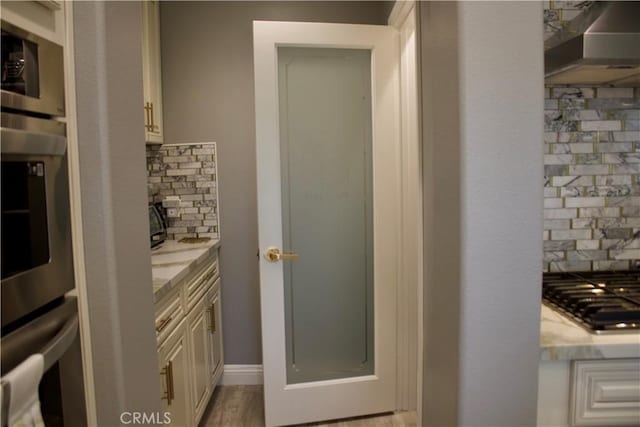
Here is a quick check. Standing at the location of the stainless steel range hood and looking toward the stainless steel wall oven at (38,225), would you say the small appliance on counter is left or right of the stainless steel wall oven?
right

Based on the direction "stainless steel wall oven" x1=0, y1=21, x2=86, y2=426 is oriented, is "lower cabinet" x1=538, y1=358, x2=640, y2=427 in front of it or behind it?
in front

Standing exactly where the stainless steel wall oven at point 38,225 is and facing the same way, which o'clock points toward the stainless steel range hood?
The stainless steel range hood is roughly at 11 o'clock from the stainless steel wall oven.

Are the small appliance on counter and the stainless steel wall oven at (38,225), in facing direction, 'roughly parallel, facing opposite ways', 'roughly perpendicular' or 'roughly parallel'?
roughly parallel

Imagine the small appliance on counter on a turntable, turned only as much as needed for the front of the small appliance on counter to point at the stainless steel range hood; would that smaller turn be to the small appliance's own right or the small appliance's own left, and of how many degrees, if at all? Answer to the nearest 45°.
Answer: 0° — it already faces it

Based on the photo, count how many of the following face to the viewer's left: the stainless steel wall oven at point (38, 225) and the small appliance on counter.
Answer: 0

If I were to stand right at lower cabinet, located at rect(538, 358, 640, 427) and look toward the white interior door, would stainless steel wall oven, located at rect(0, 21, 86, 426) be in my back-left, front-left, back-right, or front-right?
front-left

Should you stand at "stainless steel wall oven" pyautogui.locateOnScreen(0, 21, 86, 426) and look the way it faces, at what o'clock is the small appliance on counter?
The small appliance on counter is roughly at 8 o'clock from the stainless steel wall oven.

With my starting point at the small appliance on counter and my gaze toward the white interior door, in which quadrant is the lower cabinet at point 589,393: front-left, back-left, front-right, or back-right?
front-right

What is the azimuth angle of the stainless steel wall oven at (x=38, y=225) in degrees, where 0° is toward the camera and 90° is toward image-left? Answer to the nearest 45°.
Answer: approximately 315°

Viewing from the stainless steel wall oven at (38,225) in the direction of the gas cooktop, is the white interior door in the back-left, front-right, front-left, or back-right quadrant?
front-left

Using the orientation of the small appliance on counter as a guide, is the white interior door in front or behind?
in front

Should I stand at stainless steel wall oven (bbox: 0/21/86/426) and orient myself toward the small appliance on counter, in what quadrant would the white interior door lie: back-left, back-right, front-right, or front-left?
front-right

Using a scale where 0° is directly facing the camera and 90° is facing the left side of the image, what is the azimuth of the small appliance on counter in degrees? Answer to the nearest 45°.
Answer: approximately 315°

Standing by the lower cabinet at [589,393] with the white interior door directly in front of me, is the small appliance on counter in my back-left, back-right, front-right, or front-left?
front-left

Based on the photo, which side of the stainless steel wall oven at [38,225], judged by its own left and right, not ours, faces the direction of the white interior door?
left

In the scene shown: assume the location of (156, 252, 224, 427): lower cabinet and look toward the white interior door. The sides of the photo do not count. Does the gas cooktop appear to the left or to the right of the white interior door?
right
